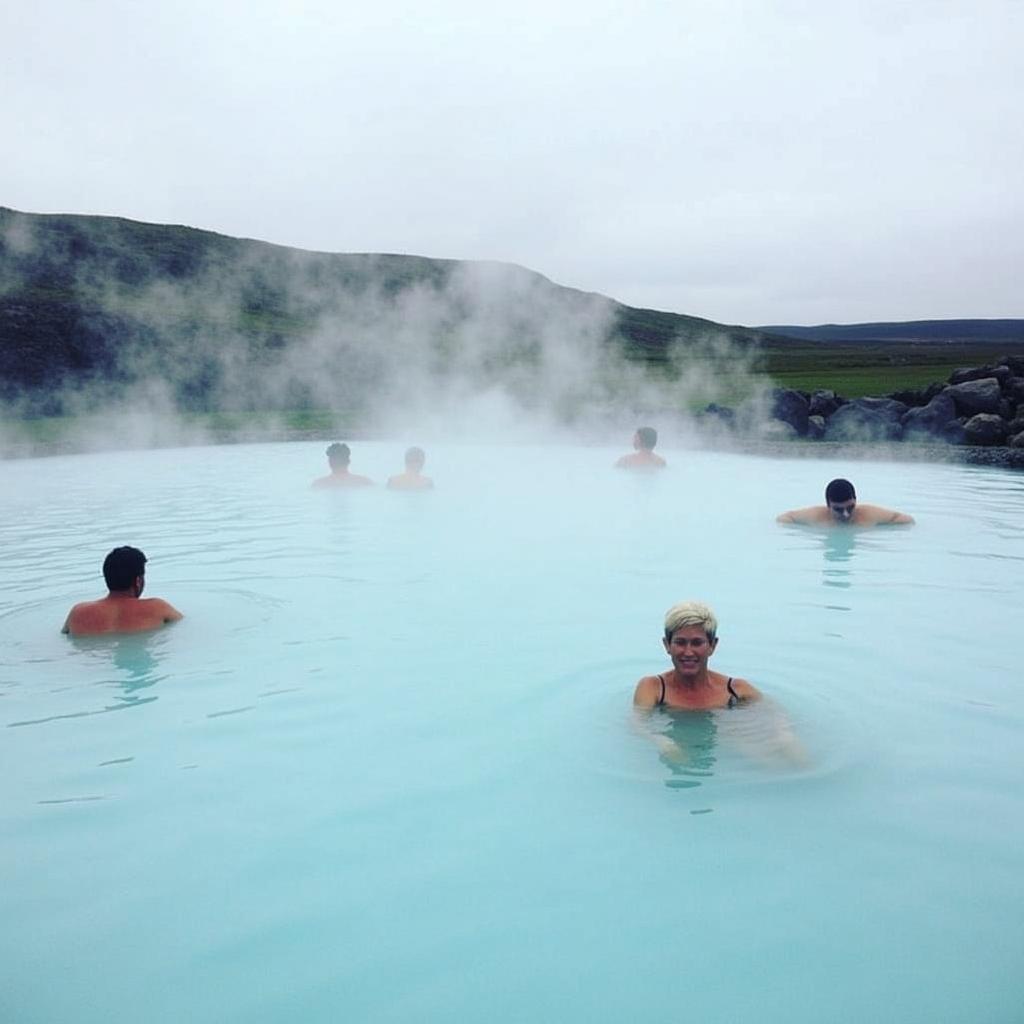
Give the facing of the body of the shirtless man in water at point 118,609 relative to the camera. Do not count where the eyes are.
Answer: away from the camera

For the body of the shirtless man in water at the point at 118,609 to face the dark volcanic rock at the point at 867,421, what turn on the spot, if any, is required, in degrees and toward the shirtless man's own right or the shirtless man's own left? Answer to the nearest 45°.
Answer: approximately 45° to the shirtless man's own right

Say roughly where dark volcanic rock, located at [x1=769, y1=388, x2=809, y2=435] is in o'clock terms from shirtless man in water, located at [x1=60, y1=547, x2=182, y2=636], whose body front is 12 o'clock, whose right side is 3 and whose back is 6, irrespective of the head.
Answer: The dark volcanic rock is roughly at 2 o'clock from the shirtless man in water.

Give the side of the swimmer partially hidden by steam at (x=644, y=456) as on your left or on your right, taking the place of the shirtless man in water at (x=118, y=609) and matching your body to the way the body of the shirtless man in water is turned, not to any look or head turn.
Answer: on your right

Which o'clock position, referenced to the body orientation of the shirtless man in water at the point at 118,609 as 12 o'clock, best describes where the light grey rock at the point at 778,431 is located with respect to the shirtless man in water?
The light grey rock is roughly at 2 o'clock from the shirtless man in water.

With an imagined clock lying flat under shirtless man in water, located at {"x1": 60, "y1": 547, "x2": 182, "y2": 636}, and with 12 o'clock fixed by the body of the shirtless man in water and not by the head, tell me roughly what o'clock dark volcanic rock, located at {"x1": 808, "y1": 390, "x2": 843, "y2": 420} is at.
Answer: The dark volcanic rock is roughly at 2 o'clock from the shirtless man in water.
